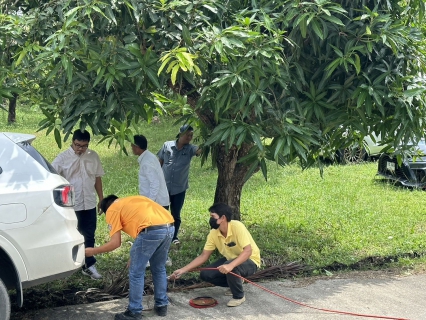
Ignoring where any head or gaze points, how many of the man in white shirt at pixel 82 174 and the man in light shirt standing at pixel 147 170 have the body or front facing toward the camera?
1

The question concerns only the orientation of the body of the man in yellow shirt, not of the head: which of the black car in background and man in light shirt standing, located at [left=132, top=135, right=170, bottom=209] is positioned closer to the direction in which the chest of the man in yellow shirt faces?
the man in light shirt standing

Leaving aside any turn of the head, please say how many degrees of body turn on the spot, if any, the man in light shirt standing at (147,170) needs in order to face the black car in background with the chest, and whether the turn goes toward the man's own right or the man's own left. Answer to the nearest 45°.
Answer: approximately 135° to the man's own right

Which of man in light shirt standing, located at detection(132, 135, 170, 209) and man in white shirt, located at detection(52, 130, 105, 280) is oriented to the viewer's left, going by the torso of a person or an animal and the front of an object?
the man in light shirt standing

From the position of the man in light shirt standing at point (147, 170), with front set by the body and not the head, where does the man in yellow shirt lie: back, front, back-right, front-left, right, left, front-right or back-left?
back-left

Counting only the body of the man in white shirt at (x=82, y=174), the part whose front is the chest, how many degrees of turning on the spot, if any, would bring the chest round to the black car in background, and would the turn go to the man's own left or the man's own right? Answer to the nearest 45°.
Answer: approximately 135° to the man's own left

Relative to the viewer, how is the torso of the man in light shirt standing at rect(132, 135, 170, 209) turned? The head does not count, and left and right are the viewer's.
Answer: facing to the left of the viewer

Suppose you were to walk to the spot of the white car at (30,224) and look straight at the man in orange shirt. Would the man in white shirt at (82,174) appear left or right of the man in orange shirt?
left

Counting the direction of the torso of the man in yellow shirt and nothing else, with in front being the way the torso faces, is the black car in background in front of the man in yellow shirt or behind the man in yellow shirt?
behind

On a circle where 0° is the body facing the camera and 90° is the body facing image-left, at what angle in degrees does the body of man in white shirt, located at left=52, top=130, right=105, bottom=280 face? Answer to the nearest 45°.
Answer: approximately 0°

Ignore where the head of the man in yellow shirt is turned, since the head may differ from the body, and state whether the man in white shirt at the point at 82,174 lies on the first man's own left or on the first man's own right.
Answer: on the first man's own right

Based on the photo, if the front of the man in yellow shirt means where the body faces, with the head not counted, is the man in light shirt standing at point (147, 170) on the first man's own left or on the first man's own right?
on the first man's own right
